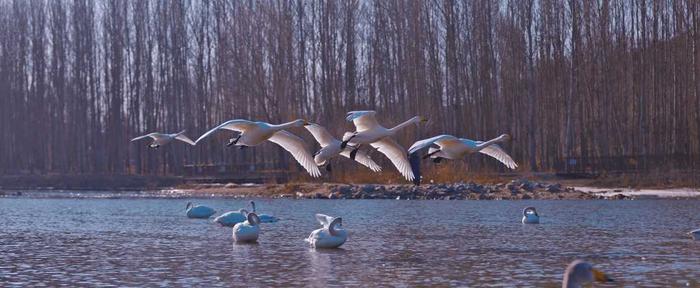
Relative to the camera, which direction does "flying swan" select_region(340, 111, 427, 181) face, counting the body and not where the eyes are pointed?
to the viewer's right

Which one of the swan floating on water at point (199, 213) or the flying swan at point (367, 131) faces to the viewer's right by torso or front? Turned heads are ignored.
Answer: the flying swan

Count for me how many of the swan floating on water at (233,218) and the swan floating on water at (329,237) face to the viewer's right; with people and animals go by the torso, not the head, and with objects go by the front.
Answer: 2

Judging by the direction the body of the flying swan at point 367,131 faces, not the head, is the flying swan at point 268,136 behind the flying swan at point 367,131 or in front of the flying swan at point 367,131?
behind

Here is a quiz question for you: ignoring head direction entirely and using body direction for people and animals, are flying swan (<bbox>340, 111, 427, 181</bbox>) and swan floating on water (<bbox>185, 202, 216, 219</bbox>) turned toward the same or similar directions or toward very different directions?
very different directions

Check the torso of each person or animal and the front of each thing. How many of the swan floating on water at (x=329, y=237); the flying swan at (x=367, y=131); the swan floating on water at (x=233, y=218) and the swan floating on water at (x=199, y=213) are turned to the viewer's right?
3

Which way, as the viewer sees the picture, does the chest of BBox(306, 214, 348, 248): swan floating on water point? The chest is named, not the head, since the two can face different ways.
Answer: to the viewer's right

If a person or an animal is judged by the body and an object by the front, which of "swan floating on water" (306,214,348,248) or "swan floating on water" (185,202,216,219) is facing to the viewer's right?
"swan floating on water" (306,214,348,248)

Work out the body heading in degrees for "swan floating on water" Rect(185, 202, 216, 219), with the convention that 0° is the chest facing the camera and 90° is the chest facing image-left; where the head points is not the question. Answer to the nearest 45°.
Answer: approximately 90°

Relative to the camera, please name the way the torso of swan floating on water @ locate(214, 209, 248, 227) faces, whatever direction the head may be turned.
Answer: to the viewer's right

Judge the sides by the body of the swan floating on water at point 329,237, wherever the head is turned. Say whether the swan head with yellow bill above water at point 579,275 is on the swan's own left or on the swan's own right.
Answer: on the swan's own right
